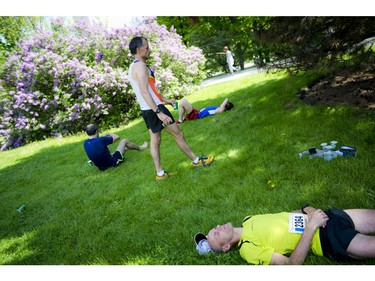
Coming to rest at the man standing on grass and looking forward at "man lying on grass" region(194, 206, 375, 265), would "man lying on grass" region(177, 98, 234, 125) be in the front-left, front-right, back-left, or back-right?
back-left

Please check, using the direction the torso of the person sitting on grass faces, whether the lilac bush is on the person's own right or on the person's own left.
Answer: on the person's own left

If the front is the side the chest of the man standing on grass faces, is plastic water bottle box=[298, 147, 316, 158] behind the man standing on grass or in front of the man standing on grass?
in front

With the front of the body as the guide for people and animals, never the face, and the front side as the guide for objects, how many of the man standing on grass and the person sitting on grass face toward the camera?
0

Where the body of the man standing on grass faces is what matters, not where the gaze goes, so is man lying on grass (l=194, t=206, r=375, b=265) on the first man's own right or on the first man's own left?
on the first man's own right

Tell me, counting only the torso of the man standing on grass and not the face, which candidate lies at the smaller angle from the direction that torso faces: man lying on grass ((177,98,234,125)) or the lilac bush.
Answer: the man lying on grass

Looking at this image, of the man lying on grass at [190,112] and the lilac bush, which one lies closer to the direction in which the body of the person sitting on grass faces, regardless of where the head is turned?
the man lying on grass

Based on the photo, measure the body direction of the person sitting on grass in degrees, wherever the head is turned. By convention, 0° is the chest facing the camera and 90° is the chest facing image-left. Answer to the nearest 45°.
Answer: approximately 225°

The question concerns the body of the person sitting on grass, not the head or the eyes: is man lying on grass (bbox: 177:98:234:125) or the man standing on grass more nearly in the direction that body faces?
the man lying on grass

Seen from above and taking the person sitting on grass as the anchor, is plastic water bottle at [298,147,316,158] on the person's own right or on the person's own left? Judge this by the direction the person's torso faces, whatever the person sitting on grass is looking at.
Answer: on the person's own right
